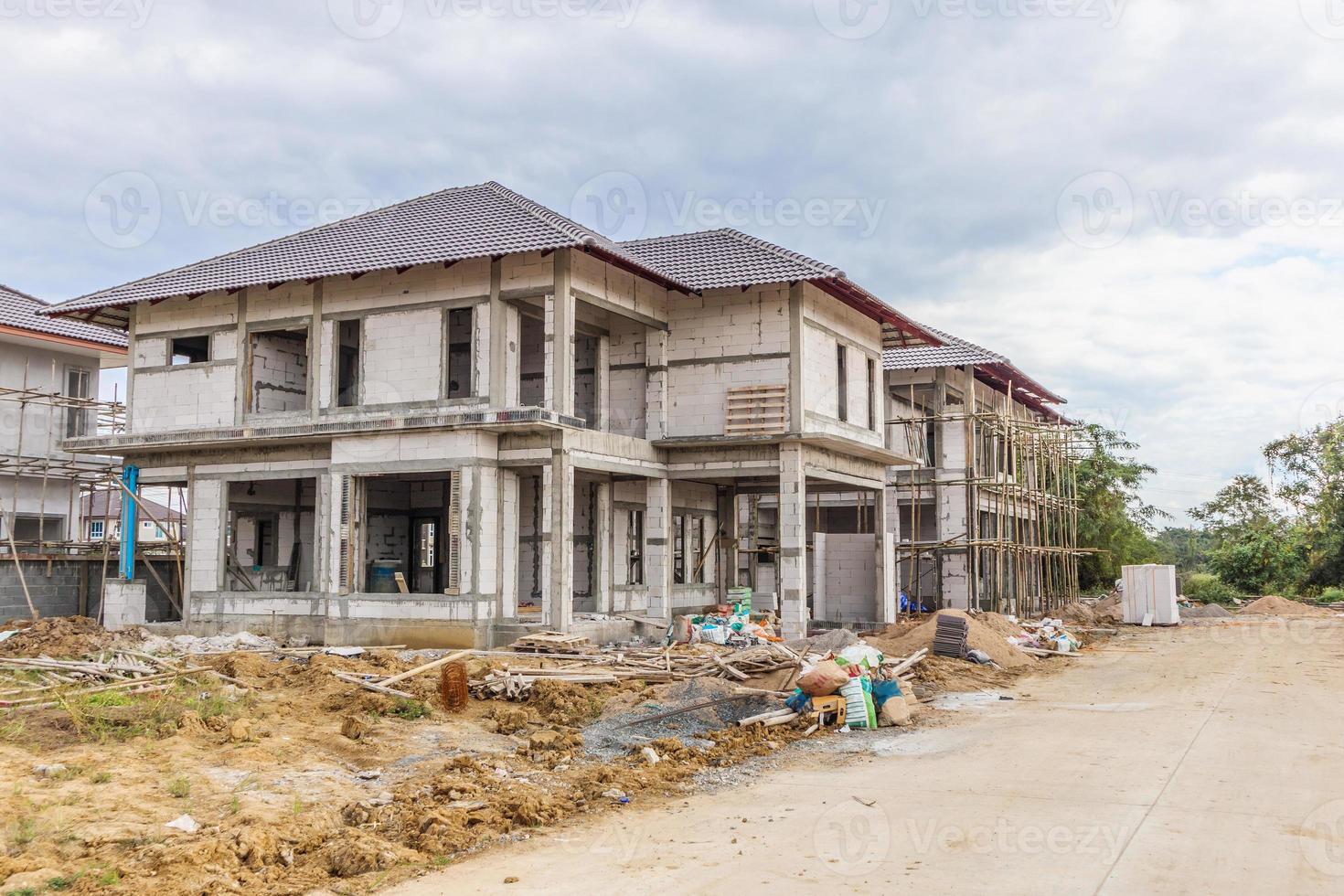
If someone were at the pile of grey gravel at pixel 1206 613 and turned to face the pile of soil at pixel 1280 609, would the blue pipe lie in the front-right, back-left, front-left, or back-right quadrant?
back-right

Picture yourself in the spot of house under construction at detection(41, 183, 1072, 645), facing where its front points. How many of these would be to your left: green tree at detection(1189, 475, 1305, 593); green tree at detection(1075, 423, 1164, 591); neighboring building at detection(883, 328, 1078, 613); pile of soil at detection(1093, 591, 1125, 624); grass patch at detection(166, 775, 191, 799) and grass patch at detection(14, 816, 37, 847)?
4

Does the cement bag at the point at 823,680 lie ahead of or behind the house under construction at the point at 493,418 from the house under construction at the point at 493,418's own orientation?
ahead

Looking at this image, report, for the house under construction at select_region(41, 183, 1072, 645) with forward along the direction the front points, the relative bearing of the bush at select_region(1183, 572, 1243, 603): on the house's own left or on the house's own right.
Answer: on the house's own left

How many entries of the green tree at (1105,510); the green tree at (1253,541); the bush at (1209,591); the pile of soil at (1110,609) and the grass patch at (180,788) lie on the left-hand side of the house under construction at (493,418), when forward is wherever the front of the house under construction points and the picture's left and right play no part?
4

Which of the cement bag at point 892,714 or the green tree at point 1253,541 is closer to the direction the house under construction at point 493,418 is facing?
the cement bag

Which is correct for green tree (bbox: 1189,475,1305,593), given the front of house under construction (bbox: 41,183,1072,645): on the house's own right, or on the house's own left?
on the house's own left

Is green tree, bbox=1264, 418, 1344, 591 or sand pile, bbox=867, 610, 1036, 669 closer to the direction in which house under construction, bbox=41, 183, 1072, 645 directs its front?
the sand pile

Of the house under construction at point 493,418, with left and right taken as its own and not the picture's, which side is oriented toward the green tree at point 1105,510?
left

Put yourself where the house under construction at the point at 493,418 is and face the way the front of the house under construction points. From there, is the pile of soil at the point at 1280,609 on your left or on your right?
on your left

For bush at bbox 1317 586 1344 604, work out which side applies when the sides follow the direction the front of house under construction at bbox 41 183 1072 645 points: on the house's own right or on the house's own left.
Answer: on the house's own left
